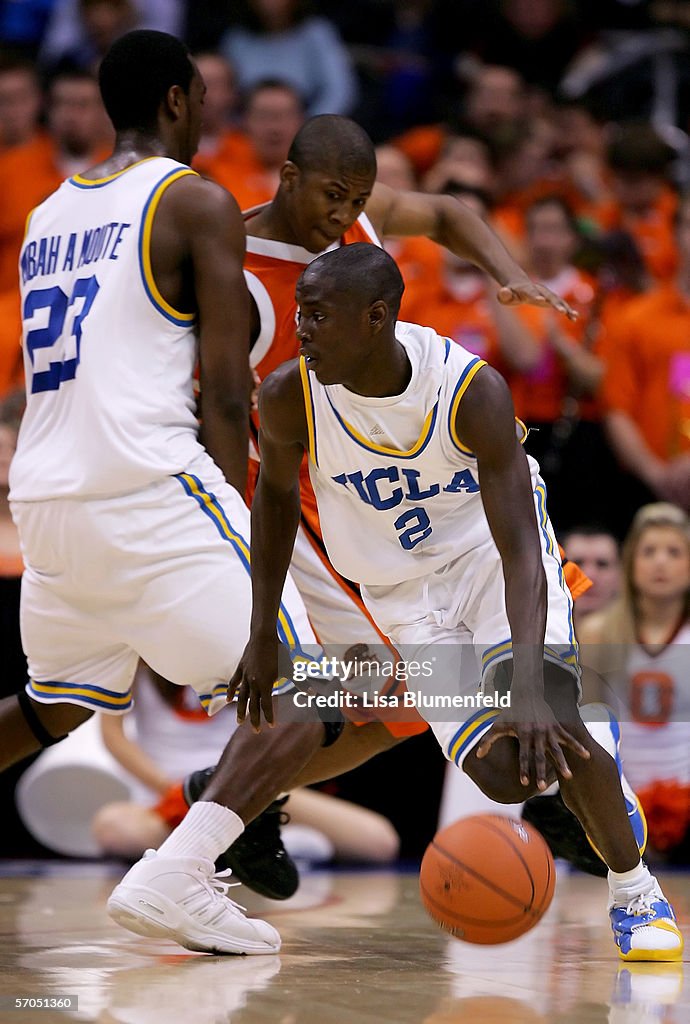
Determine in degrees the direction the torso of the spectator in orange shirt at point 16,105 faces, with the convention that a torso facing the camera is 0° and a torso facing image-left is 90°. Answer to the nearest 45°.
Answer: approximately 0°

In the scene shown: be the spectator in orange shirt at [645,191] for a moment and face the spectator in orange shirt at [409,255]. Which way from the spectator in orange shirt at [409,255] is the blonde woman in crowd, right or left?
left

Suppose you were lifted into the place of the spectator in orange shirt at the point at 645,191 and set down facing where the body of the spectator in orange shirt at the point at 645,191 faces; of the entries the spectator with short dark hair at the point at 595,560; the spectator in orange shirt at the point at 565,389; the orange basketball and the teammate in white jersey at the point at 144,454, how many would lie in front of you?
4

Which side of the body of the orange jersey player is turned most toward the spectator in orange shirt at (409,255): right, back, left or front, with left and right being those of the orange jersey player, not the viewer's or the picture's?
back

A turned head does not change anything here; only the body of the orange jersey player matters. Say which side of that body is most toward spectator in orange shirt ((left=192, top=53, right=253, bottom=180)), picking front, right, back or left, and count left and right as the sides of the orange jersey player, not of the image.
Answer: back

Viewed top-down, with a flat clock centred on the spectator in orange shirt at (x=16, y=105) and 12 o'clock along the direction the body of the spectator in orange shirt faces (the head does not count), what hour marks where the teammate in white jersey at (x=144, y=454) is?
The teammate in white jersey is roughly at 12 o'clock from the spectator in orange shirt.

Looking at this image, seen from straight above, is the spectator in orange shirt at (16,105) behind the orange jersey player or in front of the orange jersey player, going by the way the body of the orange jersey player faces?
behind

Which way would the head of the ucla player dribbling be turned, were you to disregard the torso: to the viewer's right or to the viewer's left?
to the viewer's left

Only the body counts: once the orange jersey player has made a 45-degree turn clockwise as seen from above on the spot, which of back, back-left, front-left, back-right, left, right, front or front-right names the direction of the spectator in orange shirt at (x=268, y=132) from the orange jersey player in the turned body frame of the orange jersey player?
back-right

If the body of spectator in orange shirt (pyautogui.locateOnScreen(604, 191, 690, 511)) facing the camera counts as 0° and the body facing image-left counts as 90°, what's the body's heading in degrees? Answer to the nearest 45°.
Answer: approximately 0°
